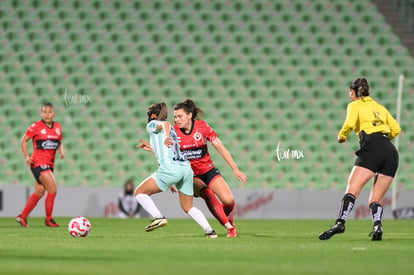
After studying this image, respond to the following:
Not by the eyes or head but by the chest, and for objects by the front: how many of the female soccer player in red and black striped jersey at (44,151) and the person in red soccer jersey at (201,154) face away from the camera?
0

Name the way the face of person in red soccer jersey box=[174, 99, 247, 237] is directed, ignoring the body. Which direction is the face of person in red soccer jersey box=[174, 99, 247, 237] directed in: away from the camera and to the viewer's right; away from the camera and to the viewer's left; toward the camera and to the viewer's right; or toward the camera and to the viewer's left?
toward the camera and to the viewer's left

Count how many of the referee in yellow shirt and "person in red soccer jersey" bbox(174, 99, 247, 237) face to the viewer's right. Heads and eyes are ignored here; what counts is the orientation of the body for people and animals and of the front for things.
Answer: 0

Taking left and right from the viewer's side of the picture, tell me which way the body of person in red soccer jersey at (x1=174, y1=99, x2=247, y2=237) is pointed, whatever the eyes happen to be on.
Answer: facing the viewer and to the left of the viewer

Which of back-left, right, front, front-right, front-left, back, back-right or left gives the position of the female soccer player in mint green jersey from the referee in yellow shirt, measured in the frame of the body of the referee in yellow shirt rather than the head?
front-left

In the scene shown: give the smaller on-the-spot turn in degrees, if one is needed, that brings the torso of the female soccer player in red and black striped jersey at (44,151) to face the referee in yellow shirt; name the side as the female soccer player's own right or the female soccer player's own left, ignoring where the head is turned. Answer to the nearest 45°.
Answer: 0° — they already face them

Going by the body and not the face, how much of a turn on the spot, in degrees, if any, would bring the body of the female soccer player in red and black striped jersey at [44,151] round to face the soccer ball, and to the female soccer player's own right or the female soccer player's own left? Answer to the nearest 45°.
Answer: approximately 45° to the female soccer player's own right

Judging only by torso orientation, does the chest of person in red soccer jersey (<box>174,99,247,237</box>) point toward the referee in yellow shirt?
no

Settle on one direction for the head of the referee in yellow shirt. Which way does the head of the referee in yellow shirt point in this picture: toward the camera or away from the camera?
away from the camera

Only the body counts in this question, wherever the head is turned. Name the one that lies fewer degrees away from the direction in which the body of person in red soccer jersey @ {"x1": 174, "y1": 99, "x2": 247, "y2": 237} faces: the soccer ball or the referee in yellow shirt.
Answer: the soccer ball

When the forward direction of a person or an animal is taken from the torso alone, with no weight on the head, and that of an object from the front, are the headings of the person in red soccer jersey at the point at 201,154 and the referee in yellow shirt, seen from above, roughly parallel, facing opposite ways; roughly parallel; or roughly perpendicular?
roughly perpendicular

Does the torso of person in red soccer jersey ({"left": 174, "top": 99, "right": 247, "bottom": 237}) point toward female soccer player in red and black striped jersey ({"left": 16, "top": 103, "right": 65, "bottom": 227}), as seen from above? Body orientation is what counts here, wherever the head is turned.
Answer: no

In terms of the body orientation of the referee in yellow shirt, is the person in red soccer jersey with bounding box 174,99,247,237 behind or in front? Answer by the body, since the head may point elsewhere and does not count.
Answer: in front

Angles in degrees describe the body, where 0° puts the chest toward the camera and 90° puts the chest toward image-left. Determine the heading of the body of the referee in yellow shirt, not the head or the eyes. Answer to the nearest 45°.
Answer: approximately 135°
